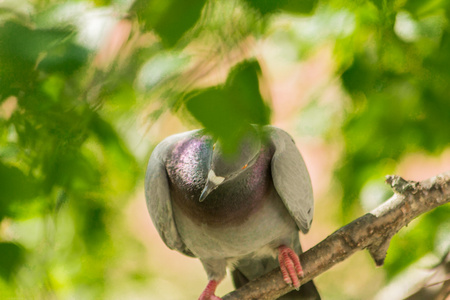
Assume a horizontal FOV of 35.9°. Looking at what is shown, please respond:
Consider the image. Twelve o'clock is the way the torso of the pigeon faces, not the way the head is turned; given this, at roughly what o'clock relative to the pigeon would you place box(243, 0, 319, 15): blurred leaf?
The blurred leaf is roughly at 12 o'clock from the pigeon.

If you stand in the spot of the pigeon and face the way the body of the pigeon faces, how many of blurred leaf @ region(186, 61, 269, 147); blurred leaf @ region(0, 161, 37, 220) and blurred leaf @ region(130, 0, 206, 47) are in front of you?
3

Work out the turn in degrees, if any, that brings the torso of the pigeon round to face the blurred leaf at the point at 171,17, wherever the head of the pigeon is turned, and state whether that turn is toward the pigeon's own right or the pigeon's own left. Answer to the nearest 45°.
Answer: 0° — it already faces it

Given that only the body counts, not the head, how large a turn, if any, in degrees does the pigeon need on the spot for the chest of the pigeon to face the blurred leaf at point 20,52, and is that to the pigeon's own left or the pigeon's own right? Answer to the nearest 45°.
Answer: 0° — it already faces it

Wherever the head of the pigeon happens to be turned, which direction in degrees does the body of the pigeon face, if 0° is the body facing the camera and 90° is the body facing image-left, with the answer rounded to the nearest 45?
approximately 0°

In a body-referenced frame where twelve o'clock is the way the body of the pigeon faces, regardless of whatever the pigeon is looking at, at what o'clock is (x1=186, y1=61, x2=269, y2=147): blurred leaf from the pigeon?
The blurred leaf is roughly at 12 o'clock from the pigeon.
